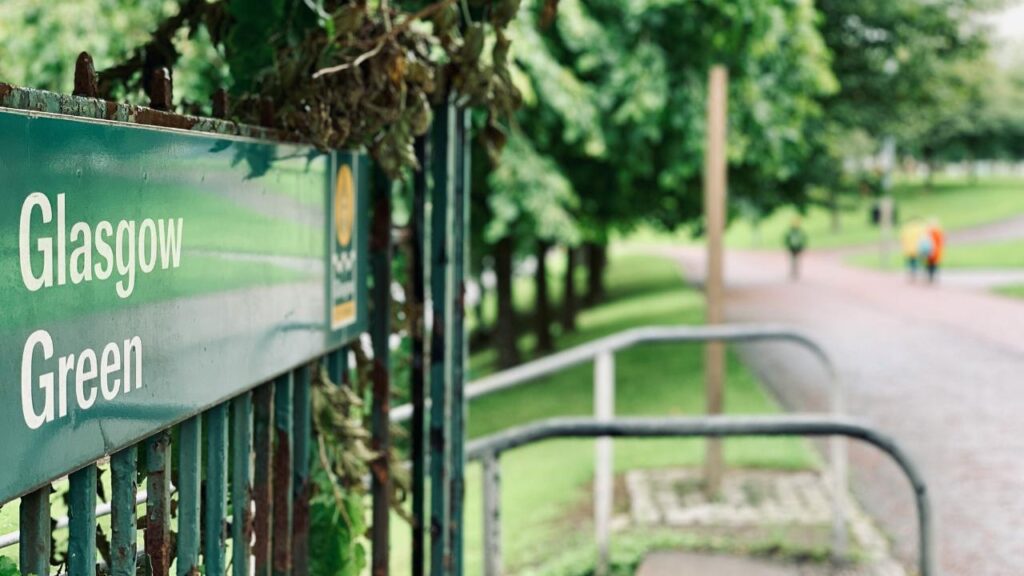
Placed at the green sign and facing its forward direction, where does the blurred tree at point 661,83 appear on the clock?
The blurred tree is roughly at 8 o'clock from the green sign.

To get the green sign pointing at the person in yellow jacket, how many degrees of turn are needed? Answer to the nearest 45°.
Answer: approximately 90° to its left

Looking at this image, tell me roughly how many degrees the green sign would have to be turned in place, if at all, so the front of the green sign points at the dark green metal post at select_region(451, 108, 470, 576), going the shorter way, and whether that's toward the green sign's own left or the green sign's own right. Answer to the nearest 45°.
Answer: approximately 90° to the green sign's own left

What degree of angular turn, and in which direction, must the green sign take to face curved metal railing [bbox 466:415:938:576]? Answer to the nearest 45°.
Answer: approximately 90° to its left

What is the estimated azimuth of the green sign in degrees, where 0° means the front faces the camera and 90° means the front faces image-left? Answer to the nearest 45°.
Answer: approximately 315°

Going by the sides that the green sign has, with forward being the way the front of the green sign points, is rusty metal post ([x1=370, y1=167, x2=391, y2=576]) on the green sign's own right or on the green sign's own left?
on the green sign's own left

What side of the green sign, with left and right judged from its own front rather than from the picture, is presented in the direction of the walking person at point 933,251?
left

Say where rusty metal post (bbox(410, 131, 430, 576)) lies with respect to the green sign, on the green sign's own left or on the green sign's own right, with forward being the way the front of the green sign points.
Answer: on the green sign's own left

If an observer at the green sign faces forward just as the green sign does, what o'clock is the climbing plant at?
The climbing plant is roughly at 8 o'clock from the green sign.
